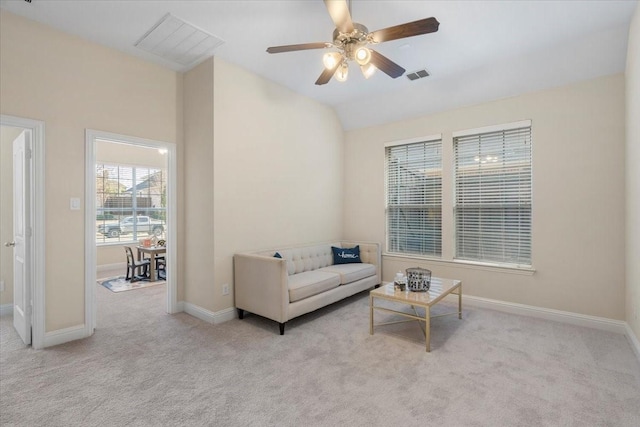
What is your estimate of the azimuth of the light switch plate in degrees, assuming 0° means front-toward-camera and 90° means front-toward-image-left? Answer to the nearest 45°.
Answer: approximately 0°

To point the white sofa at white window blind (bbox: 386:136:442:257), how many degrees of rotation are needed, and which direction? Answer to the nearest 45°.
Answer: approximately 90° to its left

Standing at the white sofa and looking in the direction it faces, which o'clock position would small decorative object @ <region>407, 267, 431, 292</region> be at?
The small decorative object is roughly at 11 o'clock from the white sofa.

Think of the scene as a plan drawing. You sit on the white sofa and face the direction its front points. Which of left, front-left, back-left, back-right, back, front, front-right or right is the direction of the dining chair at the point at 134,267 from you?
back

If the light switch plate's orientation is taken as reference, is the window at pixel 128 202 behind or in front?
behind

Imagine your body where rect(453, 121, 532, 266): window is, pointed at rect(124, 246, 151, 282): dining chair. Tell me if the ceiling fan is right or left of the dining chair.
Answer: left

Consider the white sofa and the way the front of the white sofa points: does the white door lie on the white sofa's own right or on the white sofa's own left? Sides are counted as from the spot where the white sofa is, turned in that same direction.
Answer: on the white sofa's own right

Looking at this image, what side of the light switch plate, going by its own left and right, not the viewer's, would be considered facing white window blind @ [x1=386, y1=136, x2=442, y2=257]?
left

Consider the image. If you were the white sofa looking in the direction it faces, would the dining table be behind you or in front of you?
behind

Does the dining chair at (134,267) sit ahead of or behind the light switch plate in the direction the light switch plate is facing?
behind

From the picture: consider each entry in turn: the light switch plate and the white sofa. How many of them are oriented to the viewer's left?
0
